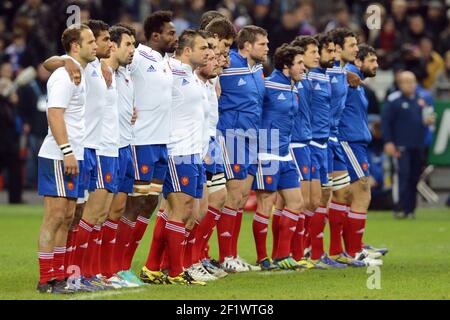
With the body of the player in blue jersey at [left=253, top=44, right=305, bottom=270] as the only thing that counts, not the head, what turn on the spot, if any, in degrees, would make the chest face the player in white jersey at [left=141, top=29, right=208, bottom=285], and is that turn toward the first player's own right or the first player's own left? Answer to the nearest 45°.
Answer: approximately 90° to the first player's own right

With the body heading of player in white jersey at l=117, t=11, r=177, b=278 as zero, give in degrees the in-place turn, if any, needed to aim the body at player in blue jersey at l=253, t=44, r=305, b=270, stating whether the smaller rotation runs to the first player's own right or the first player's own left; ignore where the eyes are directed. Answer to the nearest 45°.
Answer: approximately 90° to the first player's own left

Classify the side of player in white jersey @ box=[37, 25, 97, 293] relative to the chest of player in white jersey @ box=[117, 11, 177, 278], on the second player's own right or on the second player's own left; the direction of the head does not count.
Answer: on the second player's own right
